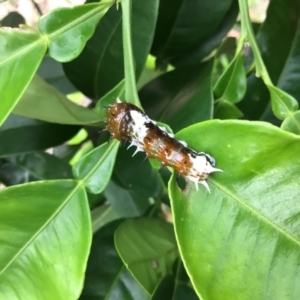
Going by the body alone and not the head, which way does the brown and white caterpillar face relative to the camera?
to the viewer's left
